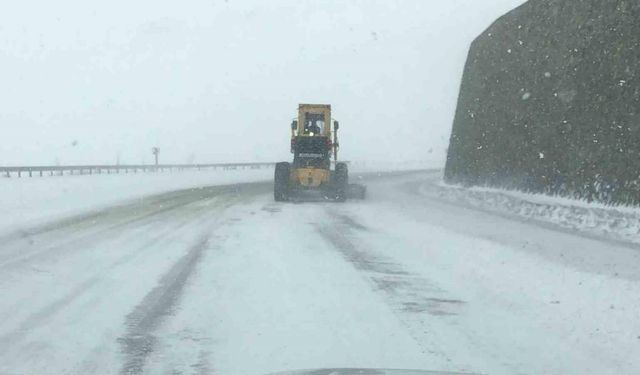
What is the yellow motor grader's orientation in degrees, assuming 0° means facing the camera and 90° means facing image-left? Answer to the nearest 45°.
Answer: approximately 180°
